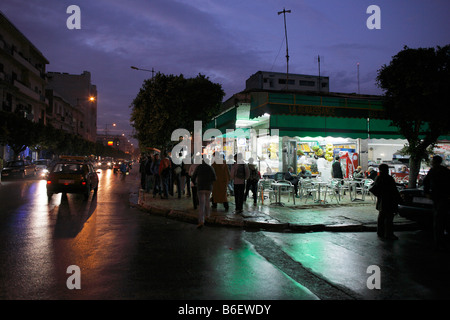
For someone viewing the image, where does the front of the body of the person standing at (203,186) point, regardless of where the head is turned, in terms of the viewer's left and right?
facing away from the viewer

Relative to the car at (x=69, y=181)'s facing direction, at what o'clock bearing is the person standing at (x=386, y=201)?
The person standing is roughly at 5 o'clock from the car.

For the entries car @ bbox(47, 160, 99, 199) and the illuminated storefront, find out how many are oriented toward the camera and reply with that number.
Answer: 1

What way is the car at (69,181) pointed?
away from the camera

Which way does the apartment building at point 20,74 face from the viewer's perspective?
to the viewer's right
